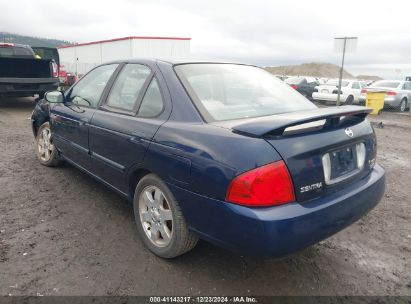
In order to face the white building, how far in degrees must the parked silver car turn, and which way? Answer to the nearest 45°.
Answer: approximately 135° to its left

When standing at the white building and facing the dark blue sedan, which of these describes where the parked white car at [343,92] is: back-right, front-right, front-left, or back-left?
front-left

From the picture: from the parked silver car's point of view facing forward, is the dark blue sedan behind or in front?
behind

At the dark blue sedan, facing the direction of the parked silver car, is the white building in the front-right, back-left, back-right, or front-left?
front-left

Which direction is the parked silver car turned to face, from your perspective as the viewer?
facing away from the viewer and to the right of the viewer

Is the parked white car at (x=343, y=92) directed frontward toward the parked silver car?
no

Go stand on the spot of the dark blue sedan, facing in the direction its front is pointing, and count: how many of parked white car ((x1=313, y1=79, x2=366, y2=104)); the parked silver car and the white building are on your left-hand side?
0

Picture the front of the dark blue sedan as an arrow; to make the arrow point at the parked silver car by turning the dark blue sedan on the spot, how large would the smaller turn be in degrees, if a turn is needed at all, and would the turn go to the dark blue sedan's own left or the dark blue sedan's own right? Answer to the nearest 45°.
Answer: approximately 90° to the dark blue sedan's own right

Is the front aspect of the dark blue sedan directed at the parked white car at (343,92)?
no

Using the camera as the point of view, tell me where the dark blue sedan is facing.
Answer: facing away from the viewer and to the left of the viewer
